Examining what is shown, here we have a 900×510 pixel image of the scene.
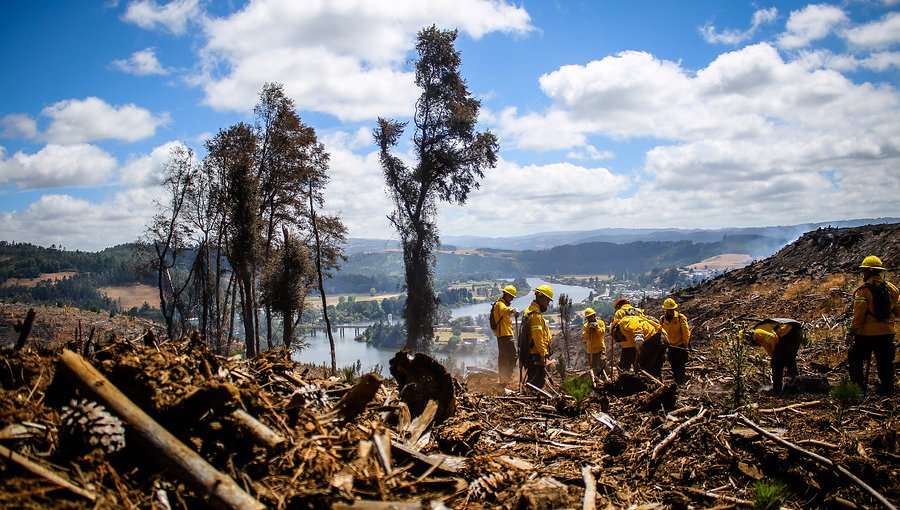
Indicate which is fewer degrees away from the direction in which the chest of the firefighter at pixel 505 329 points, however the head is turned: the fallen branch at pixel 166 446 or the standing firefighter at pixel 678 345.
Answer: the standing firefighter

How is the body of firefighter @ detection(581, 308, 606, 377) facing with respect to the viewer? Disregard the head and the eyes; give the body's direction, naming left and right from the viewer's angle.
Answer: facing the viewer
